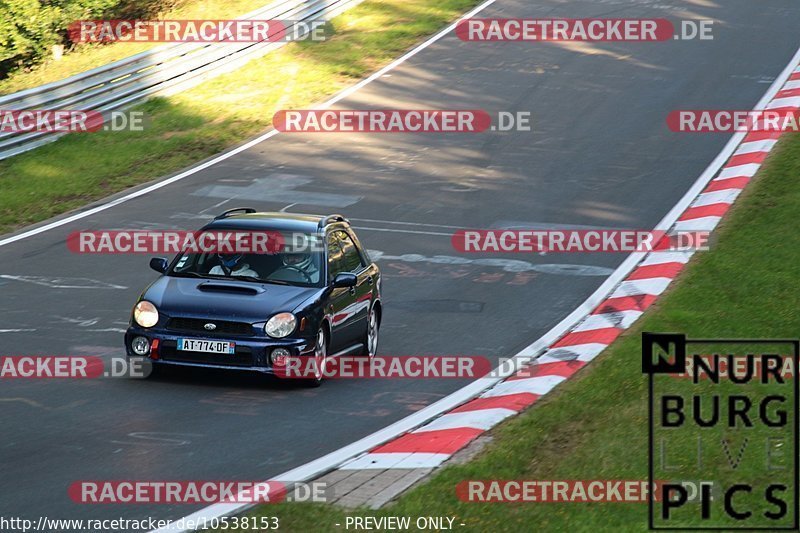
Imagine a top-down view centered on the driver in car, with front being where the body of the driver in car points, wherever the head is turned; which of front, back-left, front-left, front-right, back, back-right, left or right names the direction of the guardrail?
back-right

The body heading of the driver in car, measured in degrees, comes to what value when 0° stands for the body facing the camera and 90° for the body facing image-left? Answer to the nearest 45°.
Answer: approximately 45°

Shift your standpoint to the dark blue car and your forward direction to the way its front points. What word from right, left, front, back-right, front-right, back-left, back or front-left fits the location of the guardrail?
back-right
